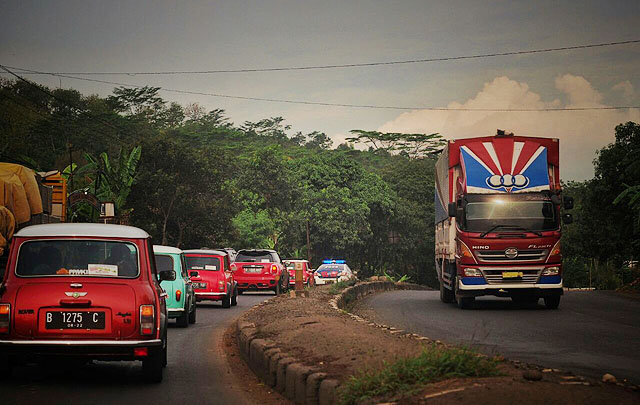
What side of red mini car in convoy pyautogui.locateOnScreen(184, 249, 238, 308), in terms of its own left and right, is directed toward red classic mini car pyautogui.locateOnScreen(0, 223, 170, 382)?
back

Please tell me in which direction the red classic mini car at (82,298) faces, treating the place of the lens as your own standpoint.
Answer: facing away from the viewer

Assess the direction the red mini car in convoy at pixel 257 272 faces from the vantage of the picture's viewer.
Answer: facing away from the viewer and to the right of the viewer

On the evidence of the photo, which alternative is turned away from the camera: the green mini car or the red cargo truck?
the green mini car

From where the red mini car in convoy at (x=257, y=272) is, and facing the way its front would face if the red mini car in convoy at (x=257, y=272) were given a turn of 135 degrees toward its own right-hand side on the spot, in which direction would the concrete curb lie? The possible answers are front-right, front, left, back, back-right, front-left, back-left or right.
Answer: front

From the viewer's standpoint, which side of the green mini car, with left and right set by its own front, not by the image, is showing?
back

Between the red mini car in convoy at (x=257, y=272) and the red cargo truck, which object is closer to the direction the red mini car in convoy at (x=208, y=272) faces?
the red mini car in convoy

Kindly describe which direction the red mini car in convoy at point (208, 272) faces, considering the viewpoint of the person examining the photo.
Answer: facing away from the viewer

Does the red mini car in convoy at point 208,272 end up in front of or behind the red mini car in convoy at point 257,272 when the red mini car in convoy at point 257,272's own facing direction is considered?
behind

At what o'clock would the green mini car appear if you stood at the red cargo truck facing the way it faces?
The green mini car is roughly at 2 o'clock from the red cargo truck.

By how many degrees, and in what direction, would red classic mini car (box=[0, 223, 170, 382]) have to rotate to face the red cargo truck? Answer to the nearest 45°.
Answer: approximately 45° to its right

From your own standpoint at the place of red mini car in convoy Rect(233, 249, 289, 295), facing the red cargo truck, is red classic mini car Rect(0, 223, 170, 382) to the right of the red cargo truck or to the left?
right
